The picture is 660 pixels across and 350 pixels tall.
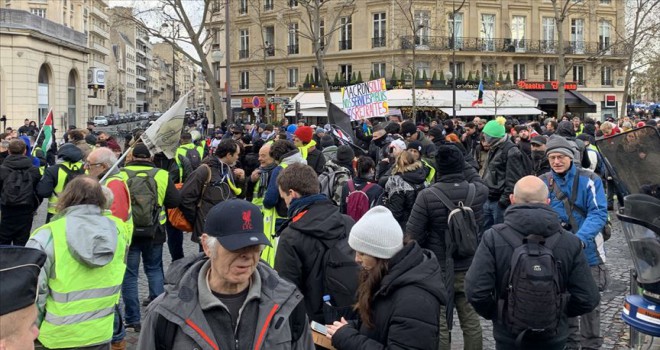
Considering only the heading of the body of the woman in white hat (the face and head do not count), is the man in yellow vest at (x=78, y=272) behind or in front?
in front

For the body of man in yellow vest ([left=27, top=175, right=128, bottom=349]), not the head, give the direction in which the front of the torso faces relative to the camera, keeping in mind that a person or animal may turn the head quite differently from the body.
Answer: away from the camera

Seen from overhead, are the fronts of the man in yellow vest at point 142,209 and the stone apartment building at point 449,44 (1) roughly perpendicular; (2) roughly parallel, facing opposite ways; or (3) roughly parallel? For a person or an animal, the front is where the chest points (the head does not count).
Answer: roughly parallel, facing opposite ways

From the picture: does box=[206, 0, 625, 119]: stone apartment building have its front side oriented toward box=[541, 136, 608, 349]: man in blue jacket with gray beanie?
yes

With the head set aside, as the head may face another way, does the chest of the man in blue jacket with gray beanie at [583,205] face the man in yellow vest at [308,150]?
no

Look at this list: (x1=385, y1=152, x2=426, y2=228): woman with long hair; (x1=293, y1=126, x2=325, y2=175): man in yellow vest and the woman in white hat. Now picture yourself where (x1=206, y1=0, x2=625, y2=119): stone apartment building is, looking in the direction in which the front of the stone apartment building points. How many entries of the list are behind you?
0

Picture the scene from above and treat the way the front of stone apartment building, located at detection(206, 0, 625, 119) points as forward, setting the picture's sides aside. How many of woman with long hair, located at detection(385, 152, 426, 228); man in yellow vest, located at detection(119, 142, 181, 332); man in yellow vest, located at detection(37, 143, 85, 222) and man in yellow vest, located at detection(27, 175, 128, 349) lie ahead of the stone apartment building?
4

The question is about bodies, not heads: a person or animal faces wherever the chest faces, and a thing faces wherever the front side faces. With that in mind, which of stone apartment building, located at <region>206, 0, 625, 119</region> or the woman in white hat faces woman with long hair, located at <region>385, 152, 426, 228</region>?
the stone apartment building

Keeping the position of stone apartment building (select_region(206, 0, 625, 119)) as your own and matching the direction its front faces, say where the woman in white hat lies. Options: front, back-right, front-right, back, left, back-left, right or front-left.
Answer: front

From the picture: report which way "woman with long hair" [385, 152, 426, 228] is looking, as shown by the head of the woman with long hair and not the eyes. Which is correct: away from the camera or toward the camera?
away from the camera

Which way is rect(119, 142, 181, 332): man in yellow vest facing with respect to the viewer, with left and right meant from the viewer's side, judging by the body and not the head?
facing away from the viewer

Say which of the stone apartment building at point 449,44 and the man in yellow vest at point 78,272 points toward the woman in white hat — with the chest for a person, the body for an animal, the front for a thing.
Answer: the stone apartment building

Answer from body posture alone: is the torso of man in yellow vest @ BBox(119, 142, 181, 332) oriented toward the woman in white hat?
no

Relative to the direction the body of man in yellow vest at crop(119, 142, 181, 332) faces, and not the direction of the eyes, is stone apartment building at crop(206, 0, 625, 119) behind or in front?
in front
